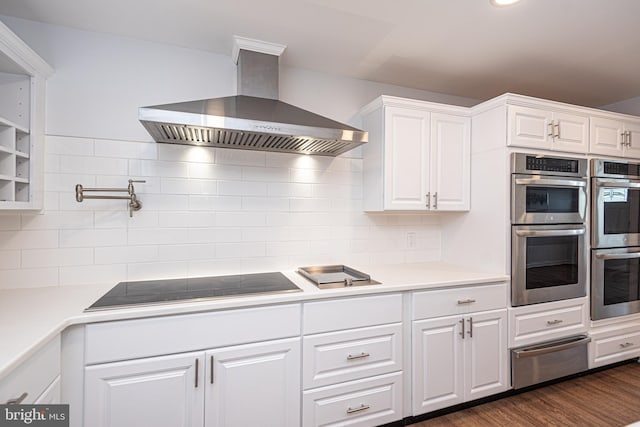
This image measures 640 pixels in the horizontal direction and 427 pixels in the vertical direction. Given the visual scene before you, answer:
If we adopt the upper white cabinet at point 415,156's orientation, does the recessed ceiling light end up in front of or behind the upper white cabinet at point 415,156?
in front

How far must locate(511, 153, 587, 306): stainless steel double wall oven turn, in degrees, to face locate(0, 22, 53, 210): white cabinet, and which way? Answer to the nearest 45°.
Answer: approximately 90° to its right

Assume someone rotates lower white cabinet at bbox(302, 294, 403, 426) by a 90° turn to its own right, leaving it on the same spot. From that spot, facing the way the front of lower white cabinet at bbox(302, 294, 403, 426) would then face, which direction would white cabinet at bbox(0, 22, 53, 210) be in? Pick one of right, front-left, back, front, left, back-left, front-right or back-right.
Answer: front-right

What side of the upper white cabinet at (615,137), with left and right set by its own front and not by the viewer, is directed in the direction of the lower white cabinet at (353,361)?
right

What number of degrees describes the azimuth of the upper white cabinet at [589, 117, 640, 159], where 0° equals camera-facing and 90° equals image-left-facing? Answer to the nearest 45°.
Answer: approximately 315°

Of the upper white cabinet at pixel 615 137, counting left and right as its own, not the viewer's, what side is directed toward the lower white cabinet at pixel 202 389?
right

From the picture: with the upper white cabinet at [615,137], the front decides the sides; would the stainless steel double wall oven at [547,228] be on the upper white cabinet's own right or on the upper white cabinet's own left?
on the upper white cabinet's own right

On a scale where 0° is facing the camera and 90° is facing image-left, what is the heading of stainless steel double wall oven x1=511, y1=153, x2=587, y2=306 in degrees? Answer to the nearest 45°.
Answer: approximately 315°

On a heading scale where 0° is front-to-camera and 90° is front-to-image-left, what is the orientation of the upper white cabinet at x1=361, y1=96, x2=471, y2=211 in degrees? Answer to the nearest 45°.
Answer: approximately 315°

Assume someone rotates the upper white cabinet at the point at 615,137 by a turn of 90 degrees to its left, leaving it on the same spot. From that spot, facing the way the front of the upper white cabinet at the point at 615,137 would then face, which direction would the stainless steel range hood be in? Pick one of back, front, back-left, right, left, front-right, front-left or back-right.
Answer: back

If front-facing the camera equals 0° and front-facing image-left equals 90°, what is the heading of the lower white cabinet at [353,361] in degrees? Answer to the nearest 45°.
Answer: approximately 315°

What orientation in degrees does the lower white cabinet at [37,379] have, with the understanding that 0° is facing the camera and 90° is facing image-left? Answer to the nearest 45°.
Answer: approximately 270°
